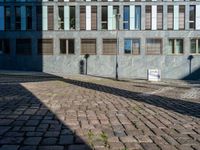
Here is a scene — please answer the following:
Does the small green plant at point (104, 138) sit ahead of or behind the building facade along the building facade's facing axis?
ahead

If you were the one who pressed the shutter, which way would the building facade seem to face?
facing the viewer

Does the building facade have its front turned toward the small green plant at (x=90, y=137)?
yes
